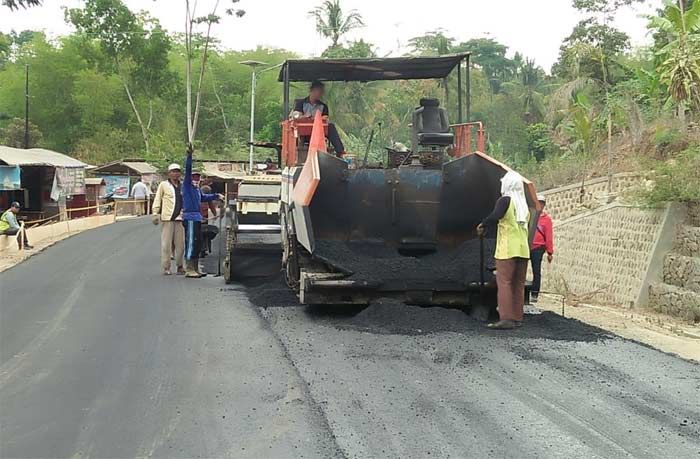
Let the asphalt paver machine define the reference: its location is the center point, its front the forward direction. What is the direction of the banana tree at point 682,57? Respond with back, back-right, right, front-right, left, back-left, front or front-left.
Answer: back-left

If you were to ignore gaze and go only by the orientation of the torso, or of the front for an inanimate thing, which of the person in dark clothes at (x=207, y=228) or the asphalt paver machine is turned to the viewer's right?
the person in dark clothes

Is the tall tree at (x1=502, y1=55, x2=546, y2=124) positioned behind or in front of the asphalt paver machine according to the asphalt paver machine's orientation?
behind

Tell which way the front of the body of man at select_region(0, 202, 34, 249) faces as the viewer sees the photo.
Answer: to the viewer's right

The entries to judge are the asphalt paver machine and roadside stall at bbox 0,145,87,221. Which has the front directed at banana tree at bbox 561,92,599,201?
the roadside stall

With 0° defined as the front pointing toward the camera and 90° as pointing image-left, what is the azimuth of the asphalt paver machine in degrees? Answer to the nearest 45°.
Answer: approximately 0°

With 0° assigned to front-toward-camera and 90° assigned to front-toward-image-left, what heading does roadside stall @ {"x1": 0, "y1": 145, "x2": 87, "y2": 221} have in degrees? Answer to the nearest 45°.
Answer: approximately 315°

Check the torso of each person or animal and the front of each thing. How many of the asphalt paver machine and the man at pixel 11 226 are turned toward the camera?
1
